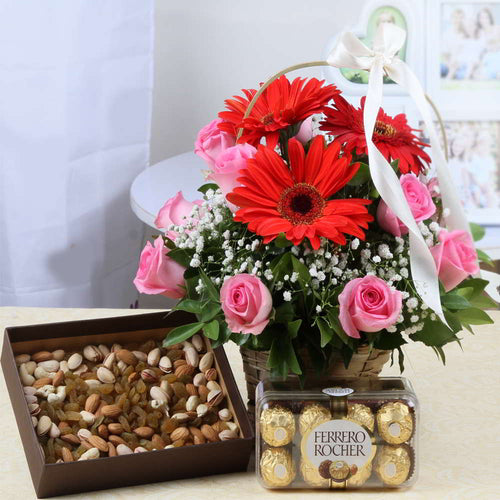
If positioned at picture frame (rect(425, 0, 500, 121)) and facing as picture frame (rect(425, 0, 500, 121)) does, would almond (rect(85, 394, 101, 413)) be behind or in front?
in front

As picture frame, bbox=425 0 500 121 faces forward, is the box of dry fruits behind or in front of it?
in front

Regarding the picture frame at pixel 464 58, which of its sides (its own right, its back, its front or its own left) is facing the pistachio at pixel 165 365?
front

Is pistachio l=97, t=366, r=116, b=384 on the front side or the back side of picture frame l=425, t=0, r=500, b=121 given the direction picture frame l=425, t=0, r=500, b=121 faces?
on the front side

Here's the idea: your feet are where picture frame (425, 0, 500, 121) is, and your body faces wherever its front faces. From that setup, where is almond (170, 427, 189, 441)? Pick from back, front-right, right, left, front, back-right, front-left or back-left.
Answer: front

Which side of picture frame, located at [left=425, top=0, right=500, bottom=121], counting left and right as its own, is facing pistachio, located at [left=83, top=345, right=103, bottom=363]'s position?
front

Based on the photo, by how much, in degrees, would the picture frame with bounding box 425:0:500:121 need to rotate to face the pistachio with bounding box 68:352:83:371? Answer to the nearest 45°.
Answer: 0° — it already faces it

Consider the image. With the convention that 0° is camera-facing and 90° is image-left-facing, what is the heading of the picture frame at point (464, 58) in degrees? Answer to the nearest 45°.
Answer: approximately 0°

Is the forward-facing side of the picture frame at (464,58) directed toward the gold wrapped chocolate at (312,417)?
yes

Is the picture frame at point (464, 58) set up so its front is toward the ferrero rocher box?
yes

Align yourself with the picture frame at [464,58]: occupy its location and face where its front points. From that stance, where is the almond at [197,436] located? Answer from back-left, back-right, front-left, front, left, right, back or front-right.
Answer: front

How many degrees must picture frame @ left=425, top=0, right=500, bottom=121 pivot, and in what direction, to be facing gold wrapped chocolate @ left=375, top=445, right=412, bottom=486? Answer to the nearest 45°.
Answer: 0° — it already faces it

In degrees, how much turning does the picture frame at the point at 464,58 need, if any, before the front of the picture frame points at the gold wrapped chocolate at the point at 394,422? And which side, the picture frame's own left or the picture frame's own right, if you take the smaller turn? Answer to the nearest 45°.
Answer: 0° — it already faces it
